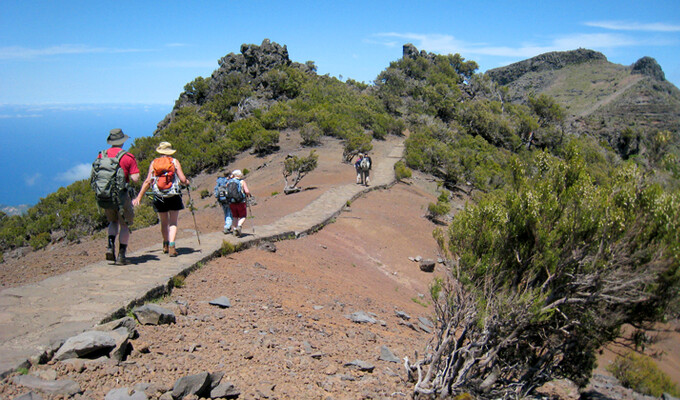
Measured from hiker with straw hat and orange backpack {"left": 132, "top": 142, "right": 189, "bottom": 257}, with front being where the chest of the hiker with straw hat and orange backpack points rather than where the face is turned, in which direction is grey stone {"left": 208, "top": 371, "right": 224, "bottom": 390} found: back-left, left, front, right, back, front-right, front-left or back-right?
back

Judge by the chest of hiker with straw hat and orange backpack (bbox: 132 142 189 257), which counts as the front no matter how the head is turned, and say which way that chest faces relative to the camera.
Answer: away from the camera

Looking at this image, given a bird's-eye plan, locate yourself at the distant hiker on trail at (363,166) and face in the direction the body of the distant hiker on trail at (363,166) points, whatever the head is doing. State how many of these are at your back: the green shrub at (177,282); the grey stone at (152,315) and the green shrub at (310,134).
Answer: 2

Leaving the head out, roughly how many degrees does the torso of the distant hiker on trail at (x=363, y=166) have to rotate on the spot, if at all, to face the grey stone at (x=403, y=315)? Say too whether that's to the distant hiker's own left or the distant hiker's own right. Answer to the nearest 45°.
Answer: approximately 180°

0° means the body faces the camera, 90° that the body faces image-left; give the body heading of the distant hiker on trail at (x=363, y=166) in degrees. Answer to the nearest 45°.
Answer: approximately 180°

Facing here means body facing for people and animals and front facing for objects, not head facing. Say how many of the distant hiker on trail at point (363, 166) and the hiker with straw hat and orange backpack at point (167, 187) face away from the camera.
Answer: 2

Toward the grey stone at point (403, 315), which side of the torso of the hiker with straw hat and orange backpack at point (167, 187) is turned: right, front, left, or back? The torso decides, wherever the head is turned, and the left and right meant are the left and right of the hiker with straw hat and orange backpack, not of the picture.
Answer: right

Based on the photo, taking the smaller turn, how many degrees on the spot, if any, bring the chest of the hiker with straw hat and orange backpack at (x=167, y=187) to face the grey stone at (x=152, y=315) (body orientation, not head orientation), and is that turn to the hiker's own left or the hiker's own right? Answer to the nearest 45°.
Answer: approximately 180°

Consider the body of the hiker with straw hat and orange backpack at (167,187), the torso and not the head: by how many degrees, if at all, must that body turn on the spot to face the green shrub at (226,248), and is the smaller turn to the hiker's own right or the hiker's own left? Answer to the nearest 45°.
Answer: approximately 45° to the hiker's own right

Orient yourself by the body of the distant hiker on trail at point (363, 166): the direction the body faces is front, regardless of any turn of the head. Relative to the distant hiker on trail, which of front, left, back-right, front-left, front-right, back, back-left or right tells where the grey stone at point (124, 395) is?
back
